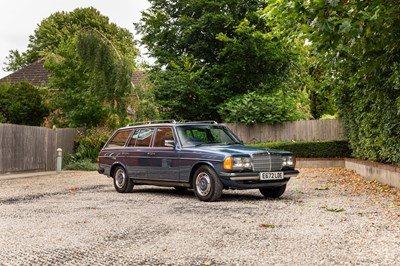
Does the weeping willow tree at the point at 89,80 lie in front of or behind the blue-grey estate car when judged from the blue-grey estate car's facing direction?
behind

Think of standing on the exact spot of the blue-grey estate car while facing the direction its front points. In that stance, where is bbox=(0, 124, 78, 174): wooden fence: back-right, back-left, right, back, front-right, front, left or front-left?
back

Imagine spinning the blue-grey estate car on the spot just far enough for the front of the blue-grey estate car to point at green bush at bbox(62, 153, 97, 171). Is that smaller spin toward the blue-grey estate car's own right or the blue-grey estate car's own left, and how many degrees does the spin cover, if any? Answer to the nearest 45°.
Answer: approximately 180°

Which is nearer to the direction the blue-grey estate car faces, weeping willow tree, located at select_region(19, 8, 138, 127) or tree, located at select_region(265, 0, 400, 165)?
the tree

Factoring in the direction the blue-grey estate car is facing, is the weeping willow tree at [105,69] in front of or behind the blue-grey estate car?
behind

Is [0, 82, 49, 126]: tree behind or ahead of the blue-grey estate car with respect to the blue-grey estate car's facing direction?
behind

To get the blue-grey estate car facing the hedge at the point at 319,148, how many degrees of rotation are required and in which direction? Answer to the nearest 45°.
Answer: approximately 90° to its left

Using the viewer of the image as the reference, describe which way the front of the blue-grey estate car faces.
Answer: facing the viewer and to the right of the viewer

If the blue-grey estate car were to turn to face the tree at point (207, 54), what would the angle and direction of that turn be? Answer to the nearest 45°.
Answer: approximately 135° to its left

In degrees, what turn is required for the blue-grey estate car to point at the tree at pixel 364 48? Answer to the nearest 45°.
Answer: approximately 45° to its left
